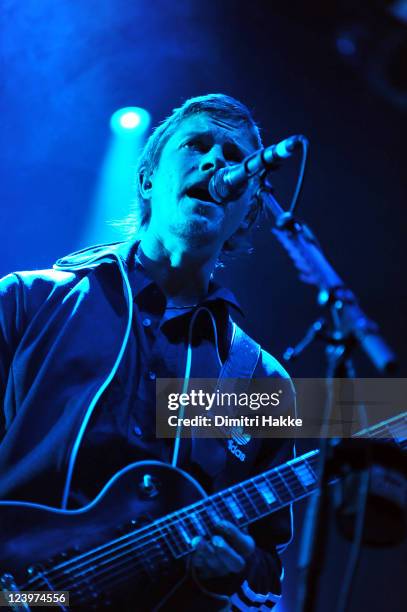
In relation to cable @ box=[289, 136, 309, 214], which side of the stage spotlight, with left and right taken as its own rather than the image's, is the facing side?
front

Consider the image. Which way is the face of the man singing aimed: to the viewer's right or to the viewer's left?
to the viewer's right

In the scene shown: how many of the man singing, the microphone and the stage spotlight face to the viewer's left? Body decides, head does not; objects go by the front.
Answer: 1

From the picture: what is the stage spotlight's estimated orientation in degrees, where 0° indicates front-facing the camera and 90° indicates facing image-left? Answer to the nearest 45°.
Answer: approximately 0°

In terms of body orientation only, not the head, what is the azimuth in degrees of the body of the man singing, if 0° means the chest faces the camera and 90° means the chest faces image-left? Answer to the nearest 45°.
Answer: approximately 315°

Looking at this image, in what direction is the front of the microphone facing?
to the viewer's left
